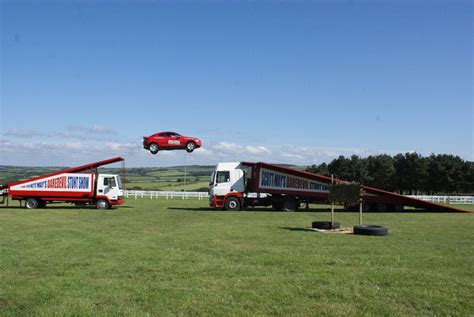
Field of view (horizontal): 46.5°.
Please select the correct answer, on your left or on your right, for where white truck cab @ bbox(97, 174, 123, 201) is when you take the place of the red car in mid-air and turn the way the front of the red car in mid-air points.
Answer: on your left

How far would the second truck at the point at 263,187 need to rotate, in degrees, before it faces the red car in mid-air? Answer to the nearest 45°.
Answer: approximately 45° to its left

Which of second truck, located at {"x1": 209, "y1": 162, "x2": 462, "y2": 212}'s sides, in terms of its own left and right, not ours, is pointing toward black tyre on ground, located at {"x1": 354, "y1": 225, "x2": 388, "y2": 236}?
left

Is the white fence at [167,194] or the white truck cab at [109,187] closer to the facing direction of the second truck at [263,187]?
the white truck cab

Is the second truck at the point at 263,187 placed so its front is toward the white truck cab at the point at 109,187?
yes

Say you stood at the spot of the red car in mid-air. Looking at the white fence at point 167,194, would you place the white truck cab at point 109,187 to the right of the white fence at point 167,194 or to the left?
left

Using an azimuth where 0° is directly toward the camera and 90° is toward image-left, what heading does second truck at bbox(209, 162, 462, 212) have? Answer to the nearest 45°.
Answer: approximately 90°
